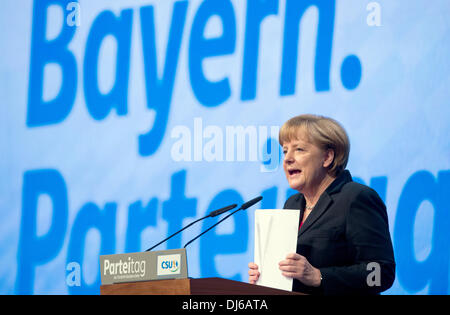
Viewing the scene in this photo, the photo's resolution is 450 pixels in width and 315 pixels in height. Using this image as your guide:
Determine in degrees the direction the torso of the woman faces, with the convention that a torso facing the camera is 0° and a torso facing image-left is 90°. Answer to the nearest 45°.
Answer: approximately 45°

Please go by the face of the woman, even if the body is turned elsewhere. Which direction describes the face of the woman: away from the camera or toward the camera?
toward the camera
